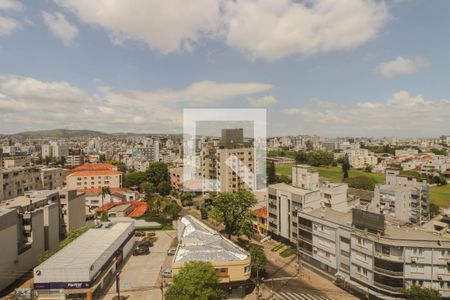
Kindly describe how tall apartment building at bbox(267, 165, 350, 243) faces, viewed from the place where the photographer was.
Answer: facing the viewer and to the left of the viewer

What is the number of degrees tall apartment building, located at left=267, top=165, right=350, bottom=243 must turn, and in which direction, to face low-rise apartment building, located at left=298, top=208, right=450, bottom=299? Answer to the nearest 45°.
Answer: approximately 90° to its left

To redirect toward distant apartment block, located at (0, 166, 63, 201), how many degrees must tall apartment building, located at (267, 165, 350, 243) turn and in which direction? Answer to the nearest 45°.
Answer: approximately 45° to its right

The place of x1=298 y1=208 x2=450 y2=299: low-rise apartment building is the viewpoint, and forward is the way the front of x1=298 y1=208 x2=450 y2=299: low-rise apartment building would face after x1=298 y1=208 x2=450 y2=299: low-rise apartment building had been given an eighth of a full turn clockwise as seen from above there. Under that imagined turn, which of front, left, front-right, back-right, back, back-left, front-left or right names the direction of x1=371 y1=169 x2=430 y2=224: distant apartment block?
right

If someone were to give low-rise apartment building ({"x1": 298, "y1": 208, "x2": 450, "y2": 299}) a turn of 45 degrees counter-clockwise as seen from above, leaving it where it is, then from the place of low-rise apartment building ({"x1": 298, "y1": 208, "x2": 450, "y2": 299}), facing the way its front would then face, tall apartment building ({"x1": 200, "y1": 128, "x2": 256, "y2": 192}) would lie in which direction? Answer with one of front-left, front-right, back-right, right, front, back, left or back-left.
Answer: back-right

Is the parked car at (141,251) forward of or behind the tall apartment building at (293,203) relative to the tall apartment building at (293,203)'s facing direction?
forward

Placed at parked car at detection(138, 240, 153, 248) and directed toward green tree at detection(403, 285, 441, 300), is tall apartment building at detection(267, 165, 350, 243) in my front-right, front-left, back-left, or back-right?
front-left

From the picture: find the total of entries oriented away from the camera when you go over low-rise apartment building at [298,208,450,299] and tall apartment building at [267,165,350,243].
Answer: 0

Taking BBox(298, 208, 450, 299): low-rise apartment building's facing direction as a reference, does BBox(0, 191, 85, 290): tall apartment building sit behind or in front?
in front

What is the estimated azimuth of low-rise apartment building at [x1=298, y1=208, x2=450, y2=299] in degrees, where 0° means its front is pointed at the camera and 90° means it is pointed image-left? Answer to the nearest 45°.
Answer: approximately 45°

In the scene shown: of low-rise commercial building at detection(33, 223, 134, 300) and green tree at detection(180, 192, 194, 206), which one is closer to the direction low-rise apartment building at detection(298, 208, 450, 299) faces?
the low-rise commercial building
